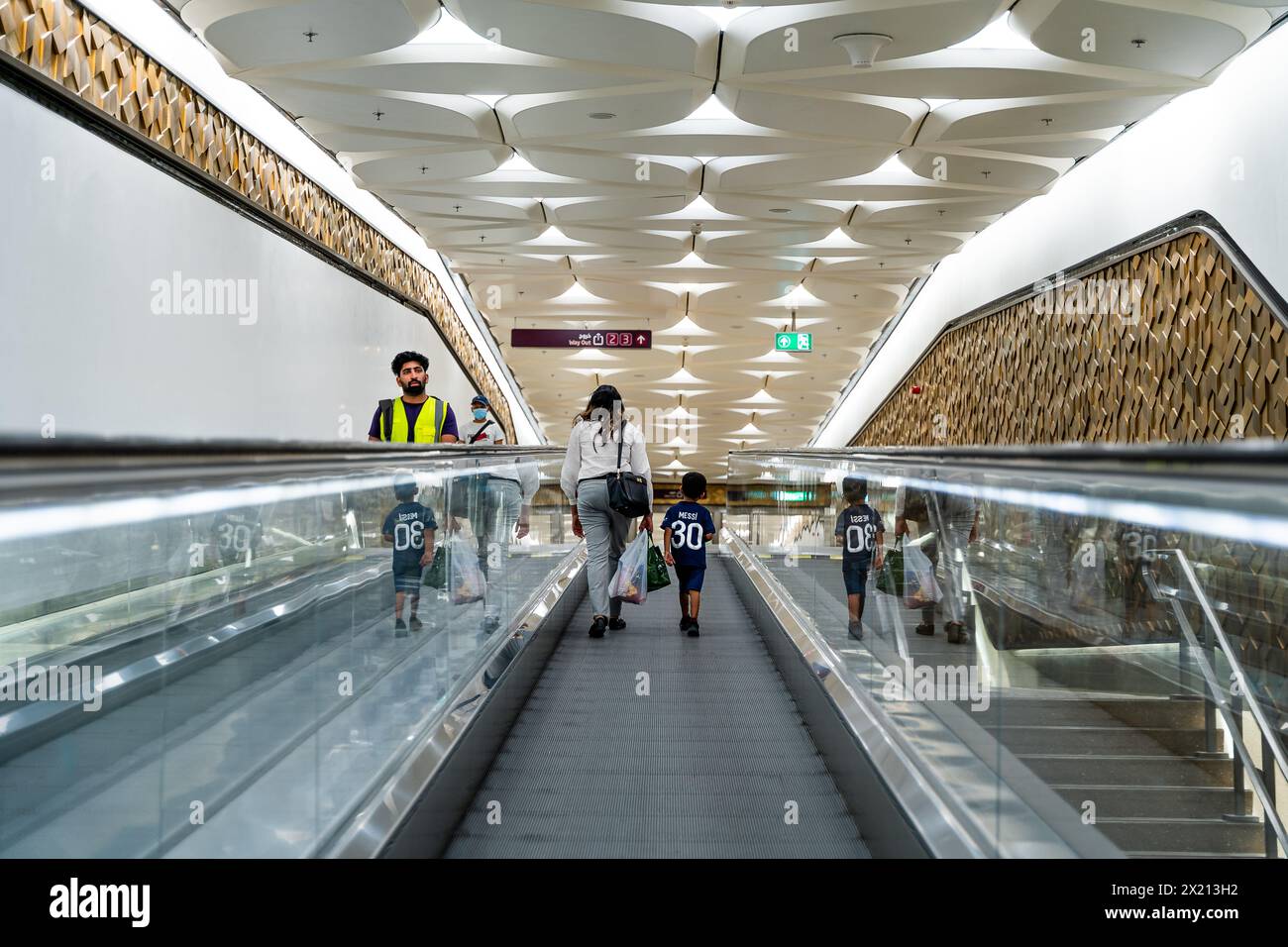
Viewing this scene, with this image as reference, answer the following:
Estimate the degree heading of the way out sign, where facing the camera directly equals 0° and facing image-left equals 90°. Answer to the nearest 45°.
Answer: approximately 0°

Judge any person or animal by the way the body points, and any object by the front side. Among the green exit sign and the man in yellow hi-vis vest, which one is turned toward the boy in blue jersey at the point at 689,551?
the green exit sign

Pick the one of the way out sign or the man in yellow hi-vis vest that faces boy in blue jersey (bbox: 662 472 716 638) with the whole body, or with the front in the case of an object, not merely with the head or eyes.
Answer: the way out sign

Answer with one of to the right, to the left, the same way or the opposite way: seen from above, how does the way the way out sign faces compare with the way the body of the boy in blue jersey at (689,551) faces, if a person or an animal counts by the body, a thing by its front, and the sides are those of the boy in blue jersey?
the opposite way

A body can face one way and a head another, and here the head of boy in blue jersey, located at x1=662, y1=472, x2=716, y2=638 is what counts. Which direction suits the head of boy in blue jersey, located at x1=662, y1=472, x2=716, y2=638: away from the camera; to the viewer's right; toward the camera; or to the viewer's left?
away from the camera

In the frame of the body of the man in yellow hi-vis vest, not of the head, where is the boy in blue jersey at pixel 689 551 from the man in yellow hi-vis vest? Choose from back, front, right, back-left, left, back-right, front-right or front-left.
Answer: left

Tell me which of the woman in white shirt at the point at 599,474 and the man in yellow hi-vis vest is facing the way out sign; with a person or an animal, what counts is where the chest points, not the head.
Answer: the woman in white shirt

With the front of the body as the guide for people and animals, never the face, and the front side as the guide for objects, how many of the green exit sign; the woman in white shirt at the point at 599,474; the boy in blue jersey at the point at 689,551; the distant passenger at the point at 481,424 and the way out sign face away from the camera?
2

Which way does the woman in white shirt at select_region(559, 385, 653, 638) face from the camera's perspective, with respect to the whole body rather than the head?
away from the camera

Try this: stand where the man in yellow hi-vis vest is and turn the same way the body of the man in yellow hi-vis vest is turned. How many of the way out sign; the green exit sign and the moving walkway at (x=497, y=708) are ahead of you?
1

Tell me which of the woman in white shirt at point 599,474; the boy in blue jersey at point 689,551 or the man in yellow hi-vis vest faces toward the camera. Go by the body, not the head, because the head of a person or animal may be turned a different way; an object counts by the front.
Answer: the man in yellow hi-vis vest

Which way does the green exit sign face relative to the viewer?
toward the camera

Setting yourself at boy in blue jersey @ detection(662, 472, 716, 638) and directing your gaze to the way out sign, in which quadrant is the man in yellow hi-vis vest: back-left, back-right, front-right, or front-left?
back-left

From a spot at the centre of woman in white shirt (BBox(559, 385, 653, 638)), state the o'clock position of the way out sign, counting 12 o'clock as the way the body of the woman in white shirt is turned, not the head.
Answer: The way out sign is roughly at 12 o'clock from the woman in white shirt.

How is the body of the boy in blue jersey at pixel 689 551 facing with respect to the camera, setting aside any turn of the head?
away from the camera
